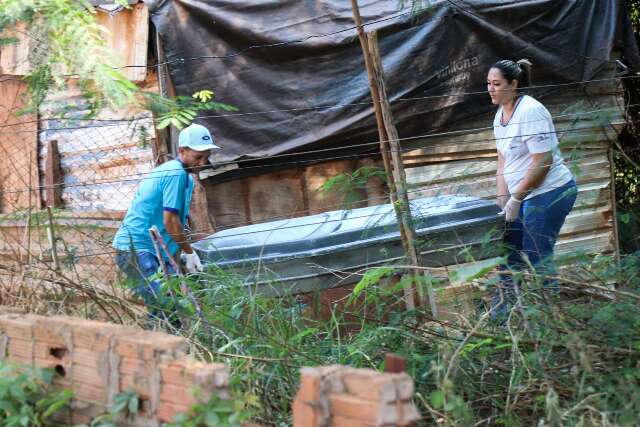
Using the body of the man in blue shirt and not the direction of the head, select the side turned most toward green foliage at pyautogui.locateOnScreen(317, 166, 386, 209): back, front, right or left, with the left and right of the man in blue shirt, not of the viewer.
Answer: front

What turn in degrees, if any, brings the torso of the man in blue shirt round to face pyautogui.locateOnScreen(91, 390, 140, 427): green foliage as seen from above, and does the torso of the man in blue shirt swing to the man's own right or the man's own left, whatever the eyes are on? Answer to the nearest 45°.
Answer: approximately 90° to the man's own right

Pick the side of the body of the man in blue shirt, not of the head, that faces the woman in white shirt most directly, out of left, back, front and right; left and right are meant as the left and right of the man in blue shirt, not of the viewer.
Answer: front

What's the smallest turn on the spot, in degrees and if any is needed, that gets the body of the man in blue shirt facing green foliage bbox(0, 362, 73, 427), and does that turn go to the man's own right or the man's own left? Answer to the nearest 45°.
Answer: approximately 90° to the man's own right

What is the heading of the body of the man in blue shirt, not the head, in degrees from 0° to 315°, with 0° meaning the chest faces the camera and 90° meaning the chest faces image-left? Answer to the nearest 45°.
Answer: approximately 270°

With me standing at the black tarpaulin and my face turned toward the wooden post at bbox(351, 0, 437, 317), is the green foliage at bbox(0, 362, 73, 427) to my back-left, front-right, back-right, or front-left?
front-right

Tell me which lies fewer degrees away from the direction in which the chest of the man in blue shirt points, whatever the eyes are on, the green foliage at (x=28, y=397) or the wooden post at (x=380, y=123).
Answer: the wooden post

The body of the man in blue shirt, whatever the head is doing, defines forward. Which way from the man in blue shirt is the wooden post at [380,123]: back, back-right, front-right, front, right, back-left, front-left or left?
front-right

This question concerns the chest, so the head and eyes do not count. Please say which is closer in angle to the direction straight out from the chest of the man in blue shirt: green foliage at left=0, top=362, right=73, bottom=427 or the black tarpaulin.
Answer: the black tarpaulin

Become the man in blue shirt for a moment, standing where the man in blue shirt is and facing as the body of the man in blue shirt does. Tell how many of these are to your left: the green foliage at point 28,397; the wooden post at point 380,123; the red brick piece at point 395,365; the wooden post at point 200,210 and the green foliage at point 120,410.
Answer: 1

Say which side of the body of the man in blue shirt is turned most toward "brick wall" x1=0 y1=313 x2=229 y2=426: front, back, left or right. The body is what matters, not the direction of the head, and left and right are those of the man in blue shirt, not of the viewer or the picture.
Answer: right

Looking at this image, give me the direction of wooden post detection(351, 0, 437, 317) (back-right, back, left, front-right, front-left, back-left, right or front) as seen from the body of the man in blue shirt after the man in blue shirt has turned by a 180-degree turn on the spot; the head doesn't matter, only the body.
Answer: back-left
